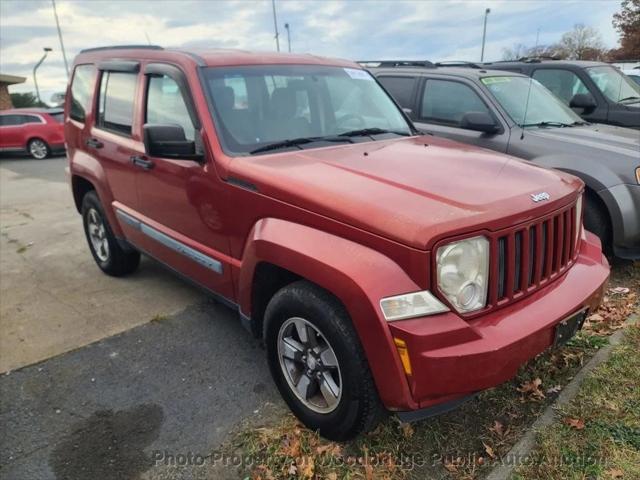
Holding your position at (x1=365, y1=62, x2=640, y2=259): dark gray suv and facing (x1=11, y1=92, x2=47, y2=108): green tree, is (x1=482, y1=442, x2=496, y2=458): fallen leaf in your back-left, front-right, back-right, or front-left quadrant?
back-left

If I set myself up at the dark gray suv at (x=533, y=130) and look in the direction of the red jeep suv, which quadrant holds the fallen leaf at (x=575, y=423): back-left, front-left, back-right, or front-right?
front-left

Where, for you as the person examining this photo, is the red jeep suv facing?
facing the viewer and to the right of the viewer

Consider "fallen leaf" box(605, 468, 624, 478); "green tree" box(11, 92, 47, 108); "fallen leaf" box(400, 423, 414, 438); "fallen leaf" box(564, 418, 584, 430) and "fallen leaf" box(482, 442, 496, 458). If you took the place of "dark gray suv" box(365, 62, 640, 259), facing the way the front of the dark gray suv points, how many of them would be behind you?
1

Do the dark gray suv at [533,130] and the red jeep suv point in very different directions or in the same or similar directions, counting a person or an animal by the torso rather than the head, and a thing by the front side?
same or similar directions

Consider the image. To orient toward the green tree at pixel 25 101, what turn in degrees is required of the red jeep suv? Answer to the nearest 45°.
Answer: approximately 180°

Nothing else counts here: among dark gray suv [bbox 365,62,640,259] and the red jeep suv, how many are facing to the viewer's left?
0

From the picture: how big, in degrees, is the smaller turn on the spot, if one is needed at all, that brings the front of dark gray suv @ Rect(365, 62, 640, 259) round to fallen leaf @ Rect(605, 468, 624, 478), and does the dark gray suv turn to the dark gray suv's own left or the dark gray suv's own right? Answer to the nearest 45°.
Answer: approximately 45° to the dark gray suv's own right

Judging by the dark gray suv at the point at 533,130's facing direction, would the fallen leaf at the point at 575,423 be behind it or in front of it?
in front

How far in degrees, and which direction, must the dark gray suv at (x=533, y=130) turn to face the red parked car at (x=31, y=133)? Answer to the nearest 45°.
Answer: approximately 180°

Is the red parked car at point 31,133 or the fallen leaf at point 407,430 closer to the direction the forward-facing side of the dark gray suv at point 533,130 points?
the fallen leaf
